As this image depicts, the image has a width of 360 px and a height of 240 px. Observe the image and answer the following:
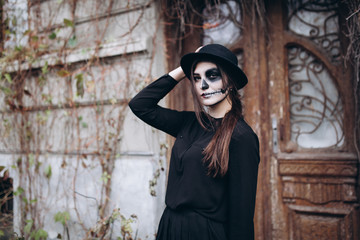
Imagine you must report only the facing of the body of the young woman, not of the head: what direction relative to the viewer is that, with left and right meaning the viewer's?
facing the viewer and to the left of the viewer

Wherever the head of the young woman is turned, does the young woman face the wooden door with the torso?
no
